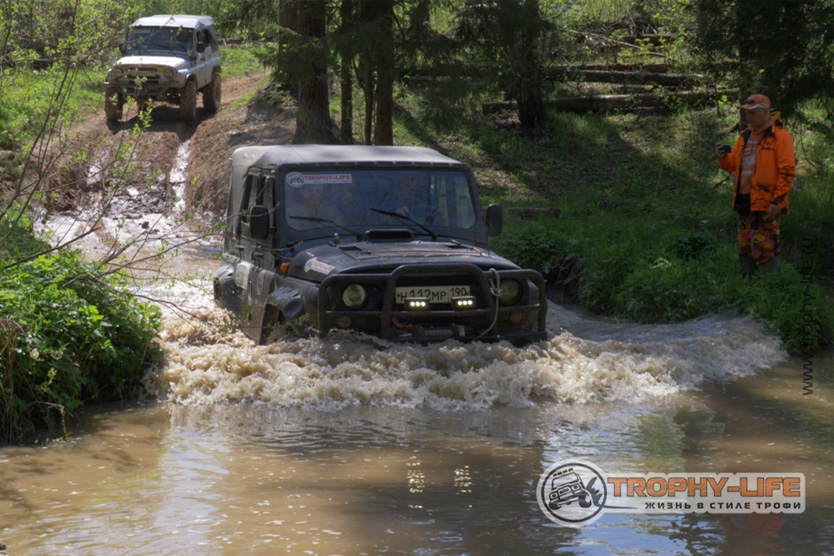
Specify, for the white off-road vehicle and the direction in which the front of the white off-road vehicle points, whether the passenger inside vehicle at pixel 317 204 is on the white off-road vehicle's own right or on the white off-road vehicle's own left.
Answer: on the white off-road vehicle's own left

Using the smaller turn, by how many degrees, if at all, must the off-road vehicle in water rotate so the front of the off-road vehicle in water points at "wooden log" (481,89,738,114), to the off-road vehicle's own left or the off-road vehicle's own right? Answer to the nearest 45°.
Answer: approximately 135° to the off-road vehicle's own left

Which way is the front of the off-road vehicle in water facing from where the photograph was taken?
facing the viewer and to the right of the viewer

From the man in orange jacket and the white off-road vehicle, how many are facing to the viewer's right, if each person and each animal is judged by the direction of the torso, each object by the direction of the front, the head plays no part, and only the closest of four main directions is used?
0

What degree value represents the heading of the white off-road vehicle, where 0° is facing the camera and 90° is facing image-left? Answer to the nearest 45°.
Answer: approximately 45°

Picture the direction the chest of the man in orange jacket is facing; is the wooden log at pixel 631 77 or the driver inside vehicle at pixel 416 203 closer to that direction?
the driver inside vehicle

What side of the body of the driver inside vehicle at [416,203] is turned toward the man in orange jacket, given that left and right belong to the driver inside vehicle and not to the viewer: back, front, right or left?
left

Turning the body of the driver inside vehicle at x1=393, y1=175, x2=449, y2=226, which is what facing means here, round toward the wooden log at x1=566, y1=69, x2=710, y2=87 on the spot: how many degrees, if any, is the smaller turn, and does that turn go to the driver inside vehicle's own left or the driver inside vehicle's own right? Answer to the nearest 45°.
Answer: approximately 135° to the driver inside vehicle's own left

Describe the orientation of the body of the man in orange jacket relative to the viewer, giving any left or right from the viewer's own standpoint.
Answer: facing the viewer and to the left of the viewer

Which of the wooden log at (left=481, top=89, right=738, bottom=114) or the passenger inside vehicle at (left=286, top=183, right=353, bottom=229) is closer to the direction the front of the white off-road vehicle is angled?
the passenger inside vehicle

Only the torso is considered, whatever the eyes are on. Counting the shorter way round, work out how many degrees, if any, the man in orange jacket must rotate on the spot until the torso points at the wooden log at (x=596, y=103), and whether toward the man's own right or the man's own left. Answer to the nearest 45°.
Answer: approximately 135° to the man's own right

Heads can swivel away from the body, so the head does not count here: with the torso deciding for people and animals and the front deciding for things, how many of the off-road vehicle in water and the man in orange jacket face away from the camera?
0
